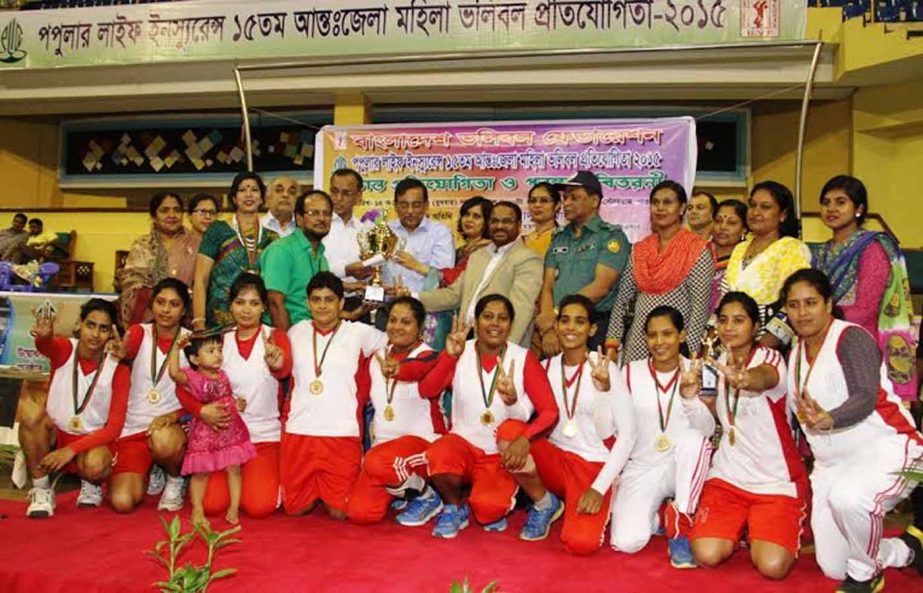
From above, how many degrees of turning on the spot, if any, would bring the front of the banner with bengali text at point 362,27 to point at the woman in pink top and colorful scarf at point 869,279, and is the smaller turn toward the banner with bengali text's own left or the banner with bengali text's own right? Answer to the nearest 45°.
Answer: approximately 45° to the banner with bengali text's own left

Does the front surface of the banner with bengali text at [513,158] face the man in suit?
yes

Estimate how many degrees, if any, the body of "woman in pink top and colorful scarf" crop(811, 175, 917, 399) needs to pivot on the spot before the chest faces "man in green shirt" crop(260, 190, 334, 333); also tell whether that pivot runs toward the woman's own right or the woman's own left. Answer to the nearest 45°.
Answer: approximately 45° to the woman's own right

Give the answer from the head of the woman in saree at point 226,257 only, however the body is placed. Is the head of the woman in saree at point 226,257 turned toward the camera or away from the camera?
toward the camera

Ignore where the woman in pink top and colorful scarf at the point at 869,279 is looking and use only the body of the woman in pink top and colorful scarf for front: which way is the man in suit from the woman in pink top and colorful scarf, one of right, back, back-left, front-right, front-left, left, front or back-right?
front-right

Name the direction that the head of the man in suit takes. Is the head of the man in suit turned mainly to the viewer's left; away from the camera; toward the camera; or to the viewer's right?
toward the camera

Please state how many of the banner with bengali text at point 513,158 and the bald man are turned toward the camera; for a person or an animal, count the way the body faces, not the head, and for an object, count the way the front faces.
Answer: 2

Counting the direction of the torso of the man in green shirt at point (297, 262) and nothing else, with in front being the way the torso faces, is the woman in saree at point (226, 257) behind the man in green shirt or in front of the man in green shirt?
behind

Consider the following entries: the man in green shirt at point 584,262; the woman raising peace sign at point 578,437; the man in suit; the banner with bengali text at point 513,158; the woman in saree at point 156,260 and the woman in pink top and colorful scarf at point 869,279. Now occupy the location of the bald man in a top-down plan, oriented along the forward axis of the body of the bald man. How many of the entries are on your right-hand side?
1

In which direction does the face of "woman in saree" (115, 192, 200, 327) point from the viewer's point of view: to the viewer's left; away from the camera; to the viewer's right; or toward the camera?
toward the camera

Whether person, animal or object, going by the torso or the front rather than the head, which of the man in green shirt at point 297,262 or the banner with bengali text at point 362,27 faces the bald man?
the banner with bengali text

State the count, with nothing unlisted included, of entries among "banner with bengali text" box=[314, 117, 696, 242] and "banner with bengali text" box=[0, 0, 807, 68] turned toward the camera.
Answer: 2

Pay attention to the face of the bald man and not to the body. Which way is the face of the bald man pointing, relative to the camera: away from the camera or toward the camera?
toward the camera

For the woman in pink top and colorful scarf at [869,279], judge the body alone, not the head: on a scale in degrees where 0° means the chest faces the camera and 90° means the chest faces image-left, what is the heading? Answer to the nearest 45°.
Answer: approximately 45°

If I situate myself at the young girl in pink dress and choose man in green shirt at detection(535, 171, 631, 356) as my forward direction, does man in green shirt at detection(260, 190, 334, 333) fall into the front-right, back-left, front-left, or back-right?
front-left

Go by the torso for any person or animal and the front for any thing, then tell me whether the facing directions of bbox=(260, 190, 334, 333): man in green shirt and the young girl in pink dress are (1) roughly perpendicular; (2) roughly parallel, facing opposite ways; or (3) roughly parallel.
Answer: roughly parallel

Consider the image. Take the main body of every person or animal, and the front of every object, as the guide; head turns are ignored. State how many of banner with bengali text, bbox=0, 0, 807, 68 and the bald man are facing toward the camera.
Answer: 2

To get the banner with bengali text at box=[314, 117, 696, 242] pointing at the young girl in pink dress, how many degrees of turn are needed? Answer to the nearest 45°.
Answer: approximately 45° to its right

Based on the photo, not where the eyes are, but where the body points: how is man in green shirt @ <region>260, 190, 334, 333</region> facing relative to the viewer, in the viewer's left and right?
facing the viewer and to the right of the viewer
